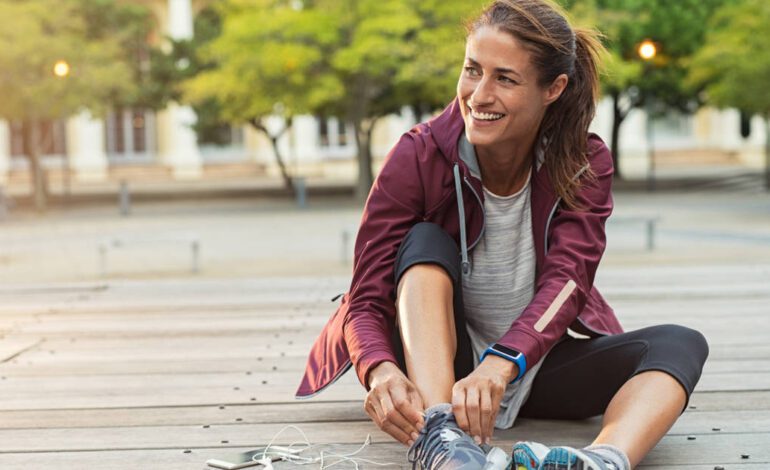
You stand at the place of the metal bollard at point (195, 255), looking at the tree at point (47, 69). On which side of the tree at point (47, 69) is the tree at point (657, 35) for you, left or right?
right

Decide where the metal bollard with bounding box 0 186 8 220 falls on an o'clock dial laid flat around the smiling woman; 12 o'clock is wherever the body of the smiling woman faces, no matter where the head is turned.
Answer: The metal bollard is roughly at 5 o'clock from the smiling woman.

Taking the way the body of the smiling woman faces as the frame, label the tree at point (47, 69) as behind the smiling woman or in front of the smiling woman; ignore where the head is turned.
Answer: behind

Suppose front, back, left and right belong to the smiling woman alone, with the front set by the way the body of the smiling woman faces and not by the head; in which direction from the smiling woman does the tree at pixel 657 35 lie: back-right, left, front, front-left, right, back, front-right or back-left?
back

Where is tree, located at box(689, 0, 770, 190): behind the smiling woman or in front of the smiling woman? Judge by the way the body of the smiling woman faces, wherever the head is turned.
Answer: behind

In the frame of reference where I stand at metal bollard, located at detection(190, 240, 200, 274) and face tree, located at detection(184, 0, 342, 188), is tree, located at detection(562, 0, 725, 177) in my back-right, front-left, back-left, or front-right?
front-right

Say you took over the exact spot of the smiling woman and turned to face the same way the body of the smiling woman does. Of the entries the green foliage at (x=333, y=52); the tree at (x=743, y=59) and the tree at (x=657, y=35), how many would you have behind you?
3

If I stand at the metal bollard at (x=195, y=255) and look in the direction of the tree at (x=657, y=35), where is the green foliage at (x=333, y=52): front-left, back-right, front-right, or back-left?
front-left

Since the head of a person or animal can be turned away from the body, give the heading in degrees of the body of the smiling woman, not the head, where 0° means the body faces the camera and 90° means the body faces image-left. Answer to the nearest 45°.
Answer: approximately 0°

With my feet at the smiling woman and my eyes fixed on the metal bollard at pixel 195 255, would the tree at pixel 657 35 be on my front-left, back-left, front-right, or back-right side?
front-right

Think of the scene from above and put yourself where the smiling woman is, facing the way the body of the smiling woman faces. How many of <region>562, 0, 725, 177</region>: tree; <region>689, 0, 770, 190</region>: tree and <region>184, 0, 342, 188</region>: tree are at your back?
3

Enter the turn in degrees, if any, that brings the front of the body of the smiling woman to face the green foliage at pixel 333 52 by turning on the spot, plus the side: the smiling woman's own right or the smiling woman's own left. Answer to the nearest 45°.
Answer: approximately 180°

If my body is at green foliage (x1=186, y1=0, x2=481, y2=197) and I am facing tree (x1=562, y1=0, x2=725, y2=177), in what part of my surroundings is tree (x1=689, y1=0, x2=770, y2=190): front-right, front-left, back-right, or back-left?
front-right

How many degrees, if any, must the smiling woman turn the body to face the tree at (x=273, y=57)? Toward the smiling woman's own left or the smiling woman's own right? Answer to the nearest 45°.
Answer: approximately 180°
